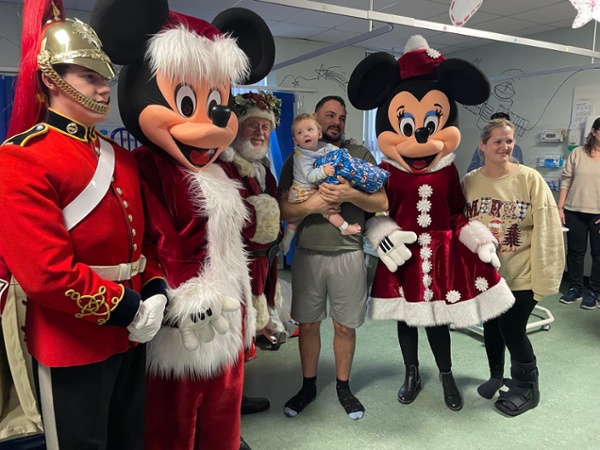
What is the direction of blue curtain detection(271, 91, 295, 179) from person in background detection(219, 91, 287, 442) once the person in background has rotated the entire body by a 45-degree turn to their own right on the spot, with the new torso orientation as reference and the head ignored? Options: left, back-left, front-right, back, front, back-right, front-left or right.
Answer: back

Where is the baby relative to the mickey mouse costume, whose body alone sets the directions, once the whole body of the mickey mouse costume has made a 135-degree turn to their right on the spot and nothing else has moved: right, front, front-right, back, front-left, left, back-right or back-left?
back-right

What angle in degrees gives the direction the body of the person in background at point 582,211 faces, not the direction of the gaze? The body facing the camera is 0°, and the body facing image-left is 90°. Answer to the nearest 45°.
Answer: approximately 0°

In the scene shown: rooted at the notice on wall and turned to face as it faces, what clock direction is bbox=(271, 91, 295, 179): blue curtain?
The blue curtain is roughly at 2 o'clock from the notice on wall.

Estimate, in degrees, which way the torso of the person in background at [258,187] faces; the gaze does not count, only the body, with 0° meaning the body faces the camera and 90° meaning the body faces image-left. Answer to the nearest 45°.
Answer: approximately 315°

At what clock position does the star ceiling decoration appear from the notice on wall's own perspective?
The star ceiling decoration is roughly at 12 o'clock from the notice on wall.

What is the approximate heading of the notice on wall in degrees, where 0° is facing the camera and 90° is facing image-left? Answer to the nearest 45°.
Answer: approximately 0°

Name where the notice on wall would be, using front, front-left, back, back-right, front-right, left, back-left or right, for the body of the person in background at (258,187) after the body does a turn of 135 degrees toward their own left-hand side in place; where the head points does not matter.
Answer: front-right

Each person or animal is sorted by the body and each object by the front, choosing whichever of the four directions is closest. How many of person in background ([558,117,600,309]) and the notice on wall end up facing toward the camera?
2

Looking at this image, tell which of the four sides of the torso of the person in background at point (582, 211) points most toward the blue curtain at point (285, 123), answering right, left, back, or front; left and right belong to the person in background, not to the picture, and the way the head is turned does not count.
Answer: right

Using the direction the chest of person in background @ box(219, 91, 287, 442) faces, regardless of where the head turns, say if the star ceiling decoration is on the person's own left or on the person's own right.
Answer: on the person's own left

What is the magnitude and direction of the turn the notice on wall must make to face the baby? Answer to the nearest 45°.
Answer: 0° — it already faces them
